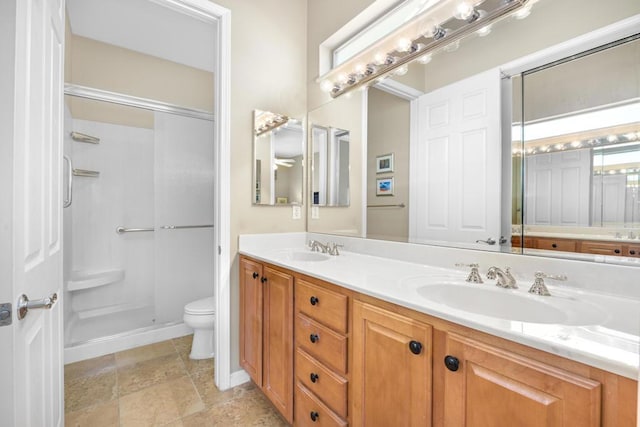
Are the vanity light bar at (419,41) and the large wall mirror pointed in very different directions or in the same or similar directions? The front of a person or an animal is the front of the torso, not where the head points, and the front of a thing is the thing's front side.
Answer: same or similar directions

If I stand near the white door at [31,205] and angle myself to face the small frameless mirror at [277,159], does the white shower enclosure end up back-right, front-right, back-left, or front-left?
front-left

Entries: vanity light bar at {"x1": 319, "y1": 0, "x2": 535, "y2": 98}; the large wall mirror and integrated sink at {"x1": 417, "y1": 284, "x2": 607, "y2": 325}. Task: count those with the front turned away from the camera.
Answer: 0

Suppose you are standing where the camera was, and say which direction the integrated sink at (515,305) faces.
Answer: facing the viewer and to the left of the viewer

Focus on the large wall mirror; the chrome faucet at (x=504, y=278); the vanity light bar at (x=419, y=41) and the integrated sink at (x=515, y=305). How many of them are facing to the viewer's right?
0

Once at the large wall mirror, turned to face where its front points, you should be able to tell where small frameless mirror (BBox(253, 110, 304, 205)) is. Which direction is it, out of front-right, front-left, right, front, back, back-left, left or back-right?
front-right

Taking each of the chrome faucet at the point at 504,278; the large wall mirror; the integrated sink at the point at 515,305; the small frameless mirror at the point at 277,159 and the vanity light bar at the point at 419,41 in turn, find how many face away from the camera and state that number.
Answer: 0

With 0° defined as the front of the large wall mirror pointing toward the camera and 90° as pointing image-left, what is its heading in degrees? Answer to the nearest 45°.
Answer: approximately 45°

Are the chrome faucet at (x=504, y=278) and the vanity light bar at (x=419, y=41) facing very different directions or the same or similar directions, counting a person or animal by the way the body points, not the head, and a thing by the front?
same or similar directions

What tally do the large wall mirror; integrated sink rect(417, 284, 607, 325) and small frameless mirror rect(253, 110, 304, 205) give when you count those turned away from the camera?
0
